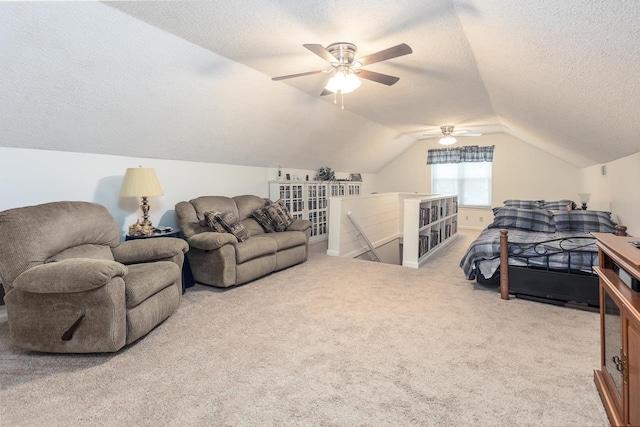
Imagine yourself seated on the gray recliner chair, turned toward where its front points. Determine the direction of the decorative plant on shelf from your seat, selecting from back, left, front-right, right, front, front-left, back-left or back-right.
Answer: left

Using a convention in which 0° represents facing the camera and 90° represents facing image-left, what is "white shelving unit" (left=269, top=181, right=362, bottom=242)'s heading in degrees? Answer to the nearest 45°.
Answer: approximately 315°

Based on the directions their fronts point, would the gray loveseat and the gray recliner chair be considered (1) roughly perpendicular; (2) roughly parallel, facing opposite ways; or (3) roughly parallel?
roughly parallel

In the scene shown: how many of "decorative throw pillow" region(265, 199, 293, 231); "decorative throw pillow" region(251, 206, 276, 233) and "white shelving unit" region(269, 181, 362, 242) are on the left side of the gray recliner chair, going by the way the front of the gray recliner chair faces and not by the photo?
3

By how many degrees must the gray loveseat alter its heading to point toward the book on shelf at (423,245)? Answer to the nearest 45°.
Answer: approximately 45° to its left

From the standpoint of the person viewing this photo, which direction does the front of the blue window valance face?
facing the viewer

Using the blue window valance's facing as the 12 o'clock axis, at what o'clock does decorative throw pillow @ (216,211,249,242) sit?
The decorative throw pillow is roughly at 1 o'clock from the blue window valance.

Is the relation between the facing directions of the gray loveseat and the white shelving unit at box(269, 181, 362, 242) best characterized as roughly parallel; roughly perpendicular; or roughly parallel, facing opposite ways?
roughly parallel

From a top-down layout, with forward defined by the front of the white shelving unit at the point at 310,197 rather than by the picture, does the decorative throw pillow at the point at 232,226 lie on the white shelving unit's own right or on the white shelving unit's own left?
on the white shelving unit's own right

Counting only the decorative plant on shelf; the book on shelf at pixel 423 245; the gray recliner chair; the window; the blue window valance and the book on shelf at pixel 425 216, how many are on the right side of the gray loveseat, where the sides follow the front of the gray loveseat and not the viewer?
1

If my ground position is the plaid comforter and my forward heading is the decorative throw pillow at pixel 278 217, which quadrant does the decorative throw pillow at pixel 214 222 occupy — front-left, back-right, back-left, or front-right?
front-left

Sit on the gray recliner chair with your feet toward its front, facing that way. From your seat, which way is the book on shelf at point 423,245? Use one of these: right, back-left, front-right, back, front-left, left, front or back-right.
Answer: front-left
